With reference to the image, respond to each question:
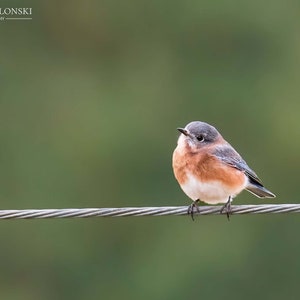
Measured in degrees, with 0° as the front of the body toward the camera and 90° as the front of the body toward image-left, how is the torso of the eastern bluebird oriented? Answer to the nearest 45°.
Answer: approximately 45°
